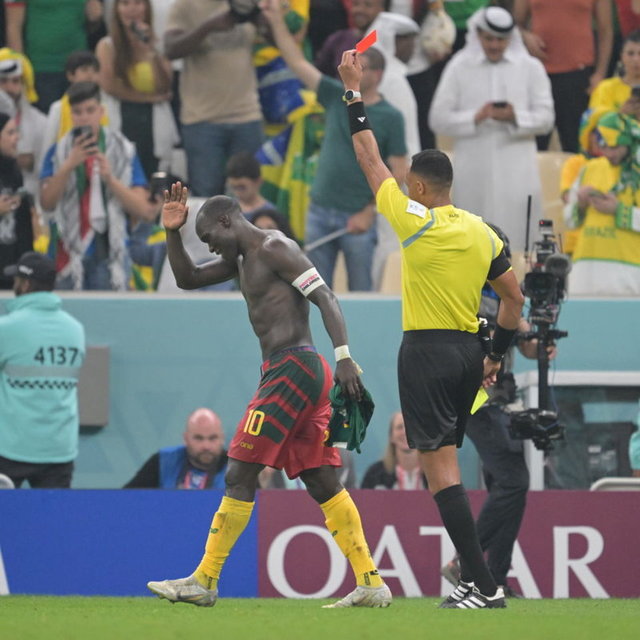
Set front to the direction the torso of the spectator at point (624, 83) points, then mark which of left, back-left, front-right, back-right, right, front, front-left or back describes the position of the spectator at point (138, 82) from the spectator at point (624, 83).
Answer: right

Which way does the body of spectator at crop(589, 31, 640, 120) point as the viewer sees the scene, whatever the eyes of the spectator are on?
toward the camera

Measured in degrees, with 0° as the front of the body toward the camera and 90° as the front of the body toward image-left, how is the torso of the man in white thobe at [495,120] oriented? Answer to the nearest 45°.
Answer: approximately 0°

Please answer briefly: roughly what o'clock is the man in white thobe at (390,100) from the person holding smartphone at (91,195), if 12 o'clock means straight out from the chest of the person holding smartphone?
The man in white thobe is roughly at 9 o'clock from the person holding smartphone.

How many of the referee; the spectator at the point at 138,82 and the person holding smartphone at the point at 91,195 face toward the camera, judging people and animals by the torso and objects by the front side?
2

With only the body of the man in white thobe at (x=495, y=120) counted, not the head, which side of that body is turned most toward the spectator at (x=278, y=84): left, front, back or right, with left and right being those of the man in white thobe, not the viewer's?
right

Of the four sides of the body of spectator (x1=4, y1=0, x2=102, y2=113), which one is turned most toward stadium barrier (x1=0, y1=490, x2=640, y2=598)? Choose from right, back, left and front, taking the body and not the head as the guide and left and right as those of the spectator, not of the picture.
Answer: front

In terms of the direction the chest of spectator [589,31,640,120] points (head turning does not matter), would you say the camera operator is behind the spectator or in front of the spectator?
in front

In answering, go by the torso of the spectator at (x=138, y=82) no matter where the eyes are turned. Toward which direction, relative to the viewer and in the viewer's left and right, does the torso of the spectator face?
facing the viewer
